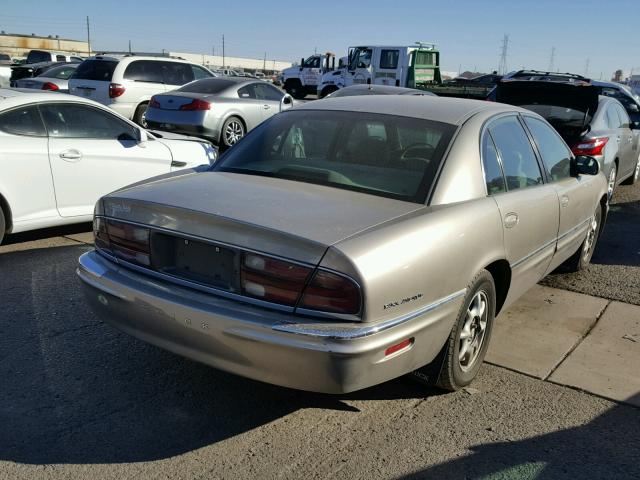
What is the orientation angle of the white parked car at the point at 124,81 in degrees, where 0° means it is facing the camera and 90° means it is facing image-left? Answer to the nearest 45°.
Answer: approximately 225°

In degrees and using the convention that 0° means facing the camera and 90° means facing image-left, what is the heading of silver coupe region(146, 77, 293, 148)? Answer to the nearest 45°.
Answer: approximately 225°

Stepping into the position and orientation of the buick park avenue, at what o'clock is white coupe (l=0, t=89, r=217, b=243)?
The white coupe is roughly at 9 o'clock from the buick park avenue.

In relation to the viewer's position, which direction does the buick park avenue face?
facing away from the viewer and to the right of the viewer

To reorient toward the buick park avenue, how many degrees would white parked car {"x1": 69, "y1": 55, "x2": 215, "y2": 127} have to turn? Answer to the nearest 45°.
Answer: approximately 135° to its right

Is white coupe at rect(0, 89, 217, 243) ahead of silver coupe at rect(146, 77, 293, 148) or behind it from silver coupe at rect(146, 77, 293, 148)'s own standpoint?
behind

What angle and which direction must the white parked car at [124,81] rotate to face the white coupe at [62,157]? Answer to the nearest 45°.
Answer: approximately 135° to its right

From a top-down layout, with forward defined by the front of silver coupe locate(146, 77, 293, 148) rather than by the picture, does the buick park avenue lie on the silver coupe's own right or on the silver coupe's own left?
on the silver coupe's own right
